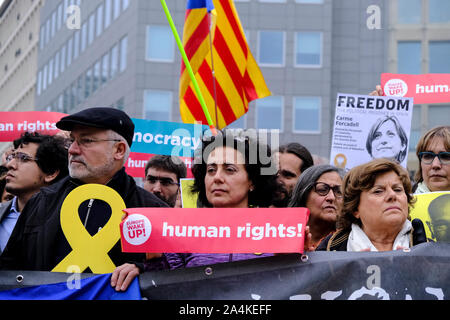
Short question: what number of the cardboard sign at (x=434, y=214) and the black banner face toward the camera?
2

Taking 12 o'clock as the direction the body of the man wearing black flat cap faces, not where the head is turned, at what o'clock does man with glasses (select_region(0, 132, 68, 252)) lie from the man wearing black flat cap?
The man with glasses is roughly at 4 o'clock from the man wearing black flat cap.

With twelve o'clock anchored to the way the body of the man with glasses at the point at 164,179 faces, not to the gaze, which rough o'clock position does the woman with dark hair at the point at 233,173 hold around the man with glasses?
The woman with dark hair is roughly at 10 o'clock from the man with glasses.

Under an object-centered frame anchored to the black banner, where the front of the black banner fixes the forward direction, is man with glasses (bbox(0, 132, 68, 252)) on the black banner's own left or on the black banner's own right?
on the black banner's own right

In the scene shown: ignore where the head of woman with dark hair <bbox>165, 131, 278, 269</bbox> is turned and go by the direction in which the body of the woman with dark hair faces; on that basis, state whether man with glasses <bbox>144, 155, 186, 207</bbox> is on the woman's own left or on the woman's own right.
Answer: on the woman's own right

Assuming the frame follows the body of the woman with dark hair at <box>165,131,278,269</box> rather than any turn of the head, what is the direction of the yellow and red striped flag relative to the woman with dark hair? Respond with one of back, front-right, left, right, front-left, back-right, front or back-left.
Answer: back-right

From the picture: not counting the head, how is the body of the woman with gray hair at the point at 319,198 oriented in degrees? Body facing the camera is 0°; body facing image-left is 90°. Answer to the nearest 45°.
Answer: approximately 315°

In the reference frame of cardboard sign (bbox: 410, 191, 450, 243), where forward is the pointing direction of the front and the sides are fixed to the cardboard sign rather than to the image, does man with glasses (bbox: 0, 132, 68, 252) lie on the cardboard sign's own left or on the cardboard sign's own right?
on the cardboard sign's own right

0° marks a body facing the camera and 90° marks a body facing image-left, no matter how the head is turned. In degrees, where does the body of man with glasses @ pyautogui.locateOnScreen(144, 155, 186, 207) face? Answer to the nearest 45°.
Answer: approximately 45°

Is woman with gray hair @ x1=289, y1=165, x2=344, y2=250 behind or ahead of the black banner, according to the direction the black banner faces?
behind
